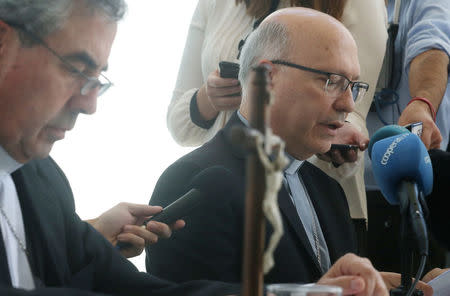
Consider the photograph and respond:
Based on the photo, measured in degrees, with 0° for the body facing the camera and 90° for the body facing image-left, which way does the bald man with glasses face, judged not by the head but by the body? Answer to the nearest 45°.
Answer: approximately 315°

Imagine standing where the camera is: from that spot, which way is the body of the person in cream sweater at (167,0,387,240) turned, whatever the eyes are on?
toward the camera

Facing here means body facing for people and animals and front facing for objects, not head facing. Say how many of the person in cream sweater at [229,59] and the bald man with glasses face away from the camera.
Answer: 0
